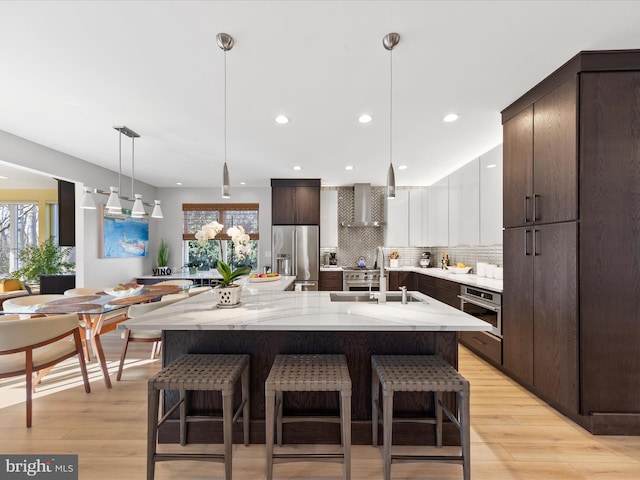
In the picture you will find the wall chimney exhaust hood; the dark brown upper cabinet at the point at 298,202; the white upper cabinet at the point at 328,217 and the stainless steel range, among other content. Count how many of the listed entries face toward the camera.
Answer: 4

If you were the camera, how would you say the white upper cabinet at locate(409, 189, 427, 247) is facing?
facing the viewer

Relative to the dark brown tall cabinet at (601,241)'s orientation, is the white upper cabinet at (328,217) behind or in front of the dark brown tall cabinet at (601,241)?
in front

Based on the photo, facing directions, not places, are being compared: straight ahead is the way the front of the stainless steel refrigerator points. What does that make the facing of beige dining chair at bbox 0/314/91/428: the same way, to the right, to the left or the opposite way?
the opposite way

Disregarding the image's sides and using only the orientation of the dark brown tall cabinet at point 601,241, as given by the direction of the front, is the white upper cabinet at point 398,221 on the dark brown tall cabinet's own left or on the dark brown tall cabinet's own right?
on the dark brown tall cabinet's own right

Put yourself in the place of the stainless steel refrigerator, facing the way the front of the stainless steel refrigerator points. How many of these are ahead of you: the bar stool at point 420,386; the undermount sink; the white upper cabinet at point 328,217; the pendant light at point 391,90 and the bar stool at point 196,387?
4

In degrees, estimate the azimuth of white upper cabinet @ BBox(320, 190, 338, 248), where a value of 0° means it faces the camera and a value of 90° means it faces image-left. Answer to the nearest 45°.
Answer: approximately 0°

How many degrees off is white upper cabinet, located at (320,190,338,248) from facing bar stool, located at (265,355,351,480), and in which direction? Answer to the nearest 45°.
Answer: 0° — it already faces it

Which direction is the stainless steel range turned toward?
toward the camera

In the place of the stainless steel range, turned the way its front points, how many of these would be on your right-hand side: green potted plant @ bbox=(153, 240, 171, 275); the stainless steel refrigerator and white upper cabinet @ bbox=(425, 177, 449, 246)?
2

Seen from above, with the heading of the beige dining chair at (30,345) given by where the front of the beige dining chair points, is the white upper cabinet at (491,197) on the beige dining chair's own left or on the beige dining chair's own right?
on the beige dining chair's own right

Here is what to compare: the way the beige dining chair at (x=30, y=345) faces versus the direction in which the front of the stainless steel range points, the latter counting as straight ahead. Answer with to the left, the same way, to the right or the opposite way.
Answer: the opposite way

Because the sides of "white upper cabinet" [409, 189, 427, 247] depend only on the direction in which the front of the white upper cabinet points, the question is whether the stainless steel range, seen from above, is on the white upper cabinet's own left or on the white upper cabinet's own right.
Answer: on the white upper cabinet's own right
